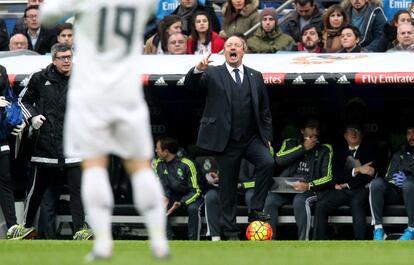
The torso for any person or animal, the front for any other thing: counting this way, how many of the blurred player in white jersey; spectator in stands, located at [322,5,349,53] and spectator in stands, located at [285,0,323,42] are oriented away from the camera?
1

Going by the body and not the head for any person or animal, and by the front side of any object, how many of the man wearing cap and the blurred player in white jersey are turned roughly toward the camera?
1

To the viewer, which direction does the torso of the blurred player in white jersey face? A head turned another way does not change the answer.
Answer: away from the camera
